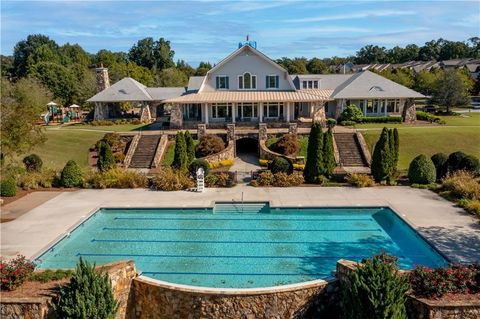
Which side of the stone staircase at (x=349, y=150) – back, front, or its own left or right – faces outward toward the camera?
front

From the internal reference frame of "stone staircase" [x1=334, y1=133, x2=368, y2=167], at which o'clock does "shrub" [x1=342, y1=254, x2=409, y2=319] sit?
The shrub is roughly at 12 o'clock from the stone staircase.

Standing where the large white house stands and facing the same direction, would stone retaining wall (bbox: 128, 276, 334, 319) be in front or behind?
in front

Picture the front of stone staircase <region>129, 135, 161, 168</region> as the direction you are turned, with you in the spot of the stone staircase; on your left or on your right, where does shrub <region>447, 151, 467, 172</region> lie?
on your left

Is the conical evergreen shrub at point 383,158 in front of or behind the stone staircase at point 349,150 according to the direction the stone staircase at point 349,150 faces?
in front

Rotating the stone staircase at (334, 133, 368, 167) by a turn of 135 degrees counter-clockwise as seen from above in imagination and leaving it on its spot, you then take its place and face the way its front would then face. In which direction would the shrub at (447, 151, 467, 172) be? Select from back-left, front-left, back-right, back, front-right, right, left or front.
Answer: right

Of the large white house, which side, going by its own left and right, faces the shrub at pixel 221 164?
front

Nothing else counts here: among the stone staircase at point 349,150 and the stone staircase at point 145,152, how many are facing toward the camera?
2

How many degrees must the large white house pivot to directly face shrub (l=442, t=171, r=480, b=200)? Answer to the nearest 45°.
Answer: approximately 45° to its left

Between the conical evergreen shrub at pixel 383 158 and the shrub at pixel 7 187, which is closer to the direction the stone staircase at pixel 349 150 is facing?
the conical evergreen shrub

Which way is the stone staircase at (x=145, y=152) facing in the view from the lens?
facing the viewer

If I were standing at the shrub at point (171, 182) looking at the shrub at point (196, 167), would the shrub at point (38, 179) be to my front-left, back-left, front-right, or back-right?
back-left

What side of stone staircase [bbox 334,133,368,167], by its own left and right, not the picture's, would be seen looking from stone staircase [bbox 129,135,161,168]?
right
